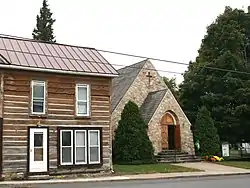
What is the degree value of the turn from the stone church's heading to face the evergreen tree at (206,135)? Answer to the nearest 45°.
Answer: approximately 45° to its left

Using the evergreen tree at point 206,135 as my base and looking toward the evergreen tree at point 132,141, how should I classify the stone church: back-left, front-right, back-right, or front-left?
front-right

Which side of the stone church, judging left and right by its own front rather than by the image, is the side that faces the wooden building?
right

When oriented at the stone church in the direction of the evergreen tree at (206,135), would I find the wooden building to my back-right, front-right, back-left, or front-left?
back-right

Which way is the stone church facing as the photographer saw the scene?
facing the viewer and to the right of the viewer
